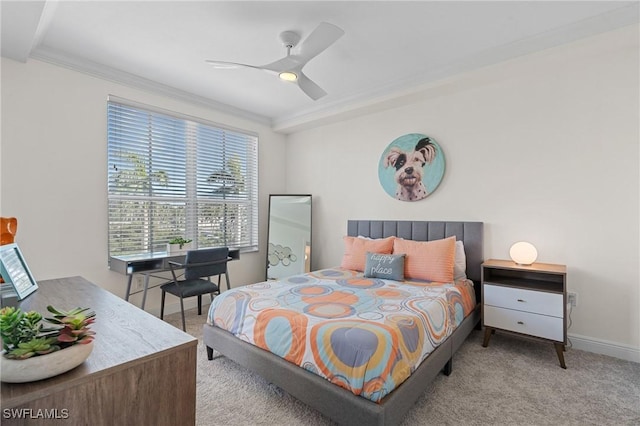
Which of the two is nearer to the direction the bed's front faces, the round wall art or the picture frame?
the picture frame

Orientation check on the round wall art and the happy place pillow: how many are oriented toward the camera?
2

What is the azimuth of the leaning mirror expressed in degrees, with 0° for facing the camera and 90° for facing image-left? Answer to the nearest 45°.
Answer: approximately 315°

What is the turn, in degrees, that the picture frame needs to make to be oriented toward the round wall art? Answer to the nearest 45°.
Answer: approximately 45° to its left

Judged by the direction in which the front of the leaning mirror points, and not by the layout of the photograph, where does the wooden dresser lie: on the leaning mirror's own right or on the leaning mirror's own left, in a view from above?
on the leaning mirror's own right

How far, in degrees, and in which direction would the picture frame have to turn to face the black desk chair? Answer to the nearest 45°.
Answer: approximately 90° to its left

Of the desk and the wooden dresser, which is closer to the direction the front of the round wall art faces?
the wooden dresser

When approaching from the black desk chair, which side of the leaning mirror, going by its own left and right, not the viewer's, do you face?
front

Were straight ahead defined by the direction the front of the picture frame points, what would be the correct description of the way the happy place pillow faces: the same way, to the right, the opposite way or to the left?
to the right

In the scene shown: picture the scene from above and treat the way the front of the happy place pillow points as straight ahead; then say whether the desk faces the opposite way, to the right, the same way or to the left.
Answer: to the left

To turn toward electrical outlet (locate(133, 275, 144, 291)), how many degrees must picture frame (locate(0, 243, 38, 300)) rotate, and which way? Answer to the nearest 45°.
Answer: approximately 90° to its left

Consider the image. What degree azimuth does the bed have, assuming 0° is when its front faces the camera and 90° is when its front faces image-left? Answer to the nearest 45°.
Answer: approximately 45°
